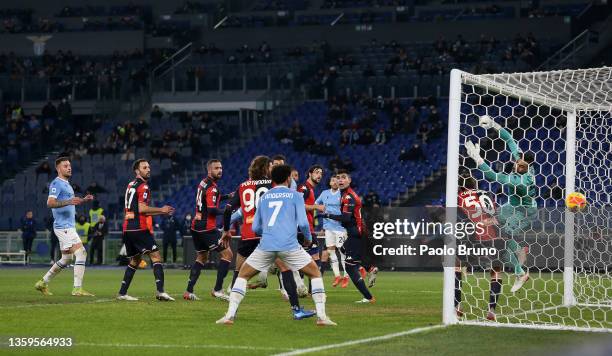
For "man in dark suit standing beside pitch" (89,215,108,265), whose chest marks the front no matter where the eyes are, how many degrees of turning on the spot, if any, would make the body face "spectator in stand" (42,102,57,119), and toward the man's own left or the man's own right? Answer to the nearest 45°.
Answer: approximately 180°

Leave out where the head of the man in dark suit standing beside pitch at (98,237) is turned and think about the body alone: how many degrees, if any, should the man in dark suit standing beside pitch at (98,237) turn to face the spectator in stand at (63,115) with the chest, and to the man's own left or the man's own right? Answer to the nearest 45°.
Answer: approximately 180°

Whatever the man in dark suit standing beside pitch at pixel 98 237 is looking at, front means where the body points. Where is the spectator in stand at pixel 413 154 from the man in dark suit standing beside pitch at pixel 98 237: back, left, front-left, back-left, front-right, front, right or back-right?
left

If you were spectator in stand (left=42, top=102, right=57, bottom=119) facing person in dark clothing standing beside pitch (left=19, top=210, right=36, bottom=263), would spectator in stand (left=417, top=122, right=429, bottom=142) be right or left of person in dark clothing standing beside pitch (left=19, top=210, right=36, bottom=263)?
left

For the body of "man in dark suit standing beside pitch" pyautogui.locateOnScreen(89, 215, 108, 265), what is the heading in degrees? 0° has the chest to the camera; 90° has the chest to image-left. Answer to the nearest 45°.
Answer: approximately 0°

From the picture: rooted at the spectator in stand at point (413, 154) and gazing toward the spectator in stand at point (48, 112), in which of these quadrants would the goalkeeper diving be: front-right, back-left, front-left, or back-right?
back-left

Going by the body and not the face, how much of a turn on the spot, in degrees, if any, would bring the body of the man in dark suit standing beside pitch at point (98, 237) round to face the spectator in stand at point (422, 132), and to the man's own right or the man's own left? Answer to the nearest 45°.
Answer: approximately 90° to the man's own left

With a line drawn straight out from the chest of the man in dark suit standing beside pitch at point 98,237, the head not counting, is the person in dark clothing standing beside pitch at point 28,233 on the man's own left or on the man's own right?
on the man's own right

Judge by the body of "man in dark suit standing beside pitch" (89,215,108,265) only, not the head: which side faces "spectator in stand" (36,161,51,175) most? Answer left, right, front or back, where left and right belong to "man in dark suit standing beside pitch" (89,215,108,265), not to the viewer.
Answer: back

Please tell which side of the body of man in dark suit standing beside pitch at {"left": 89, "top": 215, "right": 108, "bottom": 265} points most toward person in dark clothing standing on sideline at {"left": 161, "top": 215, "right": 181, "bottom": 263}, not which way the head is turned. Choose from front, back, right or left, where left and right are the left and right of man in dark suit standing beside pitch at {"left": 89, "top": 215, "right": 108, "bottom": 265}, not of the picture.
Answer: left

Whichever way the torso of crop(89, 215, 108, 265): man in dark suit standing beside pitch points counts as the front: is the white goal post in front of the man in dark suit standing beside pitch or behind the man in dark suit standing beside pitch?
in front

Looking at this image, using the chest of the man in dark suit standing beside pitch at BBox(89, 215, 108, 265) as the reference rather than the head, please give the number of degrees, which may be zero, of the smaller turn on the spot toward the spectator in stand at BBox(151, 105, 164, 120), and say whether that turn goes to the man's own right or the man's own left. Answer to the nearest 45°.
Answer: approximately 180°

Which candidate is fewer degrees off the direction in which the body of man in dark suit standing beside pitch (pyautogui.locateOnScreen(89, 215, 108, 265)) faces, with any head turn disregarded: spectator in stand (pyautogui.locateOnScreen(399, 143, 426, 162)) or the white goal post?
the white goal post

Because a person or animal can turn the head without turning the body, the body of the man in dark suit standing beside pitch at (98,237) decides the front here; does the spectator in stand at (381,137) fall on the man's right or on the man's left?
on the man's left
